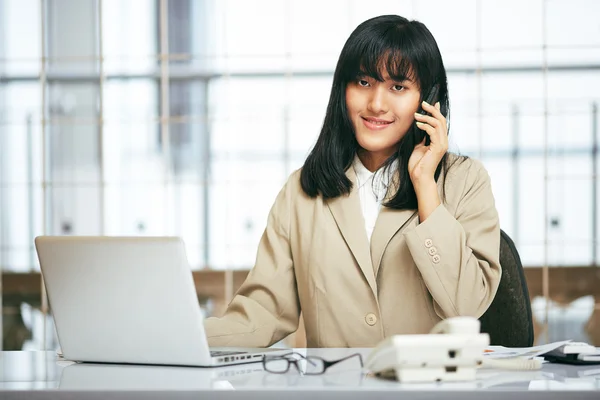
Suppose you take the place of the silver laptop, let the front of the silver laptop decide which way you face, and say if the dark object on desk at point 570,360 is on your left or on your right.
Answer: on your right

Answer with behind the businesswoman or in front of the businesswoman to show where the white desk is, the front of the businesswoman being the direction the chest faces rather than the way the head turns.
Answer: in front

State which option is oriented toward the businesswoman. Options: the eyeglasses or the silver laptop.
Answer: the silver laptop

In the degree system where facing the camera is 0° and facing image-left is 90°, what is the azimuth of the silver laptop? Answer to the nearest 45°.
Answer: approximately 225°

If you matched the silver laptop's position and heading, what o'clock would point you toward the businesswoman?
The businesswoman is roughly at 12 o'clock from the silver laptop.

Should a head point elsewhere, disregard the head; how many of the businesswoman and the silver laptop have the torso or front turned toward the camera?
1

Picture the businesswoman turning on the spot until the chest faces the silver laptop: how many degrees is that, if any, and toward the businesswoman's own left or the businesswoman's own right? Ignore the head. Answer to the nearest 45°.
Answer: approximately 45° to the businesswoman's own right

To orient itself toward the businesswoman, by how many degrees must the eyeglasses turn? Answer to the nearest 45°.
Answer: approximately 135° to its right

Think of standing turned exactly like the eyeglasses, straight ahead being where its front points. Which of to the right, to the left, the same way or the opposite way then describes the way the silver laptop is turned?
the opposite way

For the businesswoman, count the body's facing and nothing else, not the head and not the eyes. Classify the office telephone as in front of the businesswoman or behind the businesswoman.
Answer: in front

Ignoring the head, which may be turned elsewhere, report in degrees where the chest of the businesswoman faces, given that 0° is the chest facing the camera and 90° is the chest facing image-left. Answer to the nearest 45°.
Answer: approximately 0°
